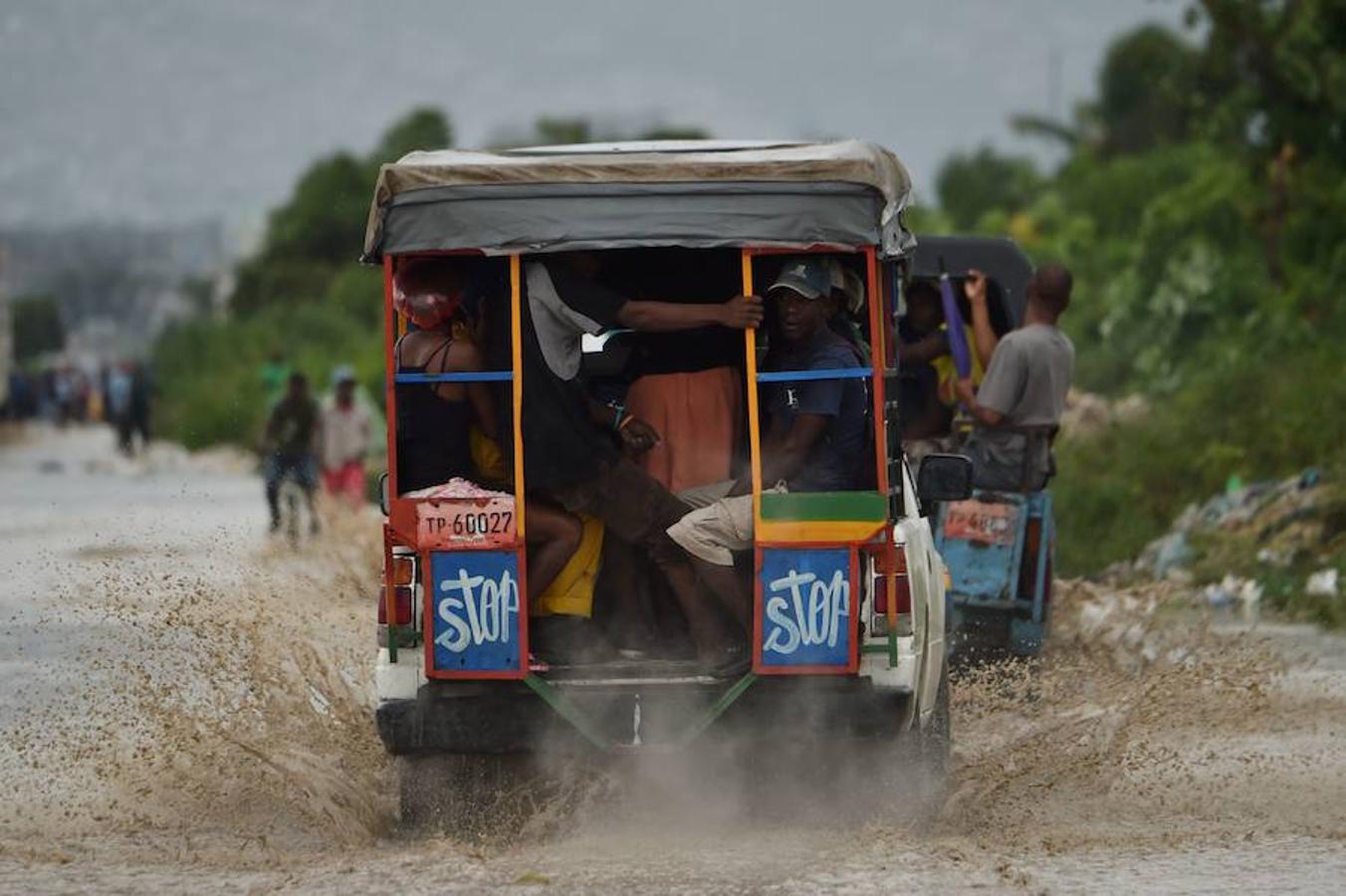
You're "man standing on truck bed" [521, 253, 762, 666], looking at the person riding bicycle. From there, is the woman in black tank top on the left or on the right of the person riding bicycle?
left

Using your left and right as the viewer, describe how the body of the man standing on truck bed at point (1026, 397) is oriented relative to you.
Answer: facing away from the viewer and to the left of the viewer

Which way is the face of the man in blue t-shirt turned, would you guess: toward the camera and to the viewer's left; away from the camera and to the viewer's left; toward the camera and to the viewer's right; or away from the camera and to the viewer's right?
toward the camera and to the viewer's left
